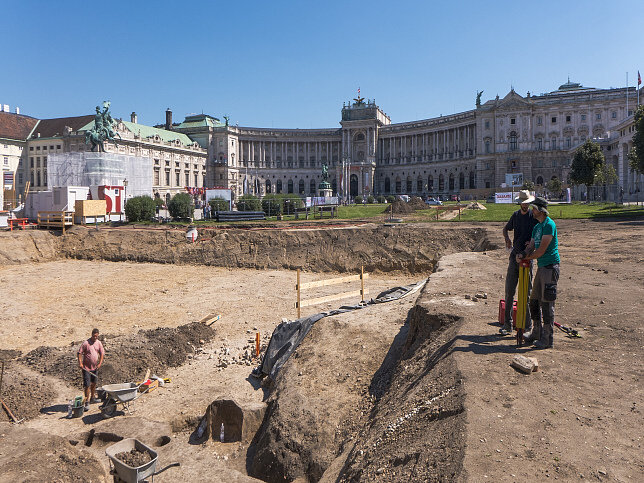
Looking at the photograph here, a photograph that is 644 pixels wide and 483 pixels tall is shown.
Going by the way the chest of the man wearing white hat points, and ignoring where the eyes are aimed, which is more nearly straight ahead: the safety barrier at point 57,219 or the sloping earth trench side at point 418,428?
the sloping earth trench side

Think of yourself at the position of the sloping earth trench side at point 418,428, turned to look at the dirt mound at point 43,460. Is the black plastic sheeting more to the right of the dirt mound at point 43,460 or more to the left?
right

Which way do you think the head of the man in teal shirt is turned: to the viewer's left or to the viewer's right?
to the viewer's left

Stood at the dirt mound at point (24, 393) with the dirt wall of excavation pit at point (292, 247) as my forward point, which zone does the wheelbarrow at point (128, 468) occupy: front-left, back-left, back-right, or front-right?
back-right

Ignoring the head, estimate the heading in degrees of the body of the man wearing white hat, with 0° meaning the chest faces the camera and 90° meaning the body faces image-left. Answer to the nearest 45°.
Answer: approximately 0°
